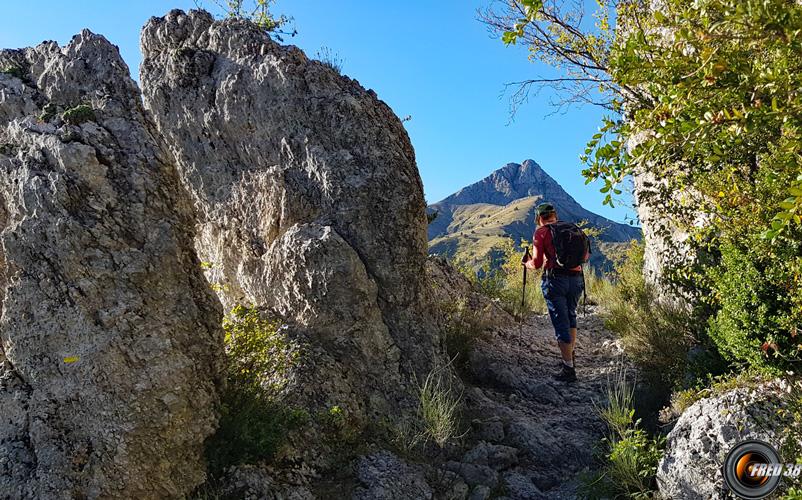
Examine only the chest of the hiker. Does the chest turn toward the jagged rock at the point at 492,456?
no

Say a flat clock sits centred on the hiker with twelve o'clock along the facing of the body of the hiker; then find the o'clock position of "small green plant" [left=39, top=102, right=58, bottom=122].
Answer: The small green plant is roughly at 9 o'clock from the hiker.

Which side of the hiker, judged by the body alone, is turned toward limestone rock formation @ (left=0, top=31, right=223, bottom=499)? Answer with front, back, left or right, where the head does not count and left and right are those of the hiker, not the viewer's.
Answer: left

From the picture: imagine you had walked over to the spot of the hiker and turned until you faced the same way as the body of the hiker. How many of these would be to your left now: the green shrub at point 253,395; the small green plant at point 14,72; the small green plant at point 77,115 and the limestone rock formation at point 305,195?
4

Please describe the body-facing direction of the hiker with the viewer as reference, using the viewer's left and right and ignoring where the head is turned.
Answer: facing away from the viewer and to the left of the viewer

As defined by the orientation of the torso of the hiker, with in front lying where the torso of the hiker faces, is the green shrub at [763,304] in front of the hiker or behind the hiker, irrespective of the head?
behind

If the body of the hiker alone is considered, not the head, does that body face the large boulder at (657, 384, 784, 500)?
no

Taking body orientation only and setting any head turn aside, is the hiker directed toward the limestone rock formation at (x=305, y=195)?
no

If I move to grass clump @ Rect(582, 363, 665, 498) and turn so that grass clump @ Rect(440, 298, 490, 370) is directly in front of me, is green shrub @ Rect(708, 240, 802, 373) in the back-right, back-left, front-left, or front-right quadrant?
front-right

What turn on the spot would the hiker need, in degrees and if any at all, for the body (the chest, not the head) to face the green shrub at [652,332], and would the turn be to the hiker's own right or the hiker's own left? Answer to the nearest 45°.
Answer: approximately 90° to the hiker's own right

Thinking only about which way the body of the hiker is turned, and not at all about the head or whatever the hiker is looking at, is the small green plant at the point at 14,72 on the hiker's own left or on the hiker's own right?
on the hiker's own left

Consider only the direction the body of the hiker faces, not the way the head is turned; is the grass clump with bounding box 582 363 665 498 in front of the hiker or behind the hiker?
behind

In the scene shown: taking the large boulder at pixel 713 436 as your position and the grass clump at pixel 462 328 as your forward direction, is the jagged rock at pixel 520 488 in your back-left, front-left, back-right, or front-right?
front-left

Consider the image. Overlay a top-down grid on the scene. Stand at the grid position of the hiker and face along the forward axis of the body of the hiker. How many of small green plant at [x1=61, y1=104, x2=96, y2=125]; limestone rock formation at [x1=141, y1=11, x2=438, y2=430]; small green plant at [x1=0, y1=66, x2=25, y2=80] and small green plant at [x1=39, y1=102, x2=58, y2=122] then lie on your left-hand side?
4
